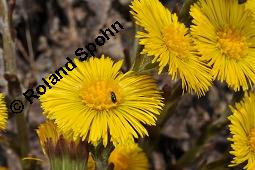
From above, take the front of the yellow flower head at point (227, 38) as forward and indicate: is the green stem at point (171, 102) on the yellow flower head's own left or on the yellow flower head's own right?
on the yellow flower head's own right

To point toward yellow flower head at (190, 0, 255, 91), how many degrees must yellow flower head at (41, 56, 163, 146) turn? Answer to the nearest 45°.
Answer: approximately 90° to its left

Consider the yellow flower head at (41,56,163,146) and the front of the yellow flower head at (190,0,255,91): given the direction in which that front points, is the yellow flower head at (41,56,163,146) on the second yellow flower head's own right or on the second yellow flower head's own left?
on the second yellow flower head's own right

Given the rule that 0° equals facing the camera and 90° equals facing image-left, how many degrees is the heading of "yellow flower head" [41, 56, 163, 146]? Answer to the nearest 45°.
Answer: approximately 0°

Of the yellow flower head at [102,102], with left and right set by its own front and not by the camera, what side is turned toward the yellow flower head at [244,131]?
left
